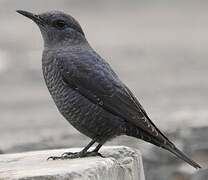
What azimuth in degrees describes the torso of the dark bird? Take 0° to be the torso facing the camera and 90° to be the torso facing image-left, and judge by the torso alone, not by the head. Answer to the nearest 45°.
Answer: approximately 90°
